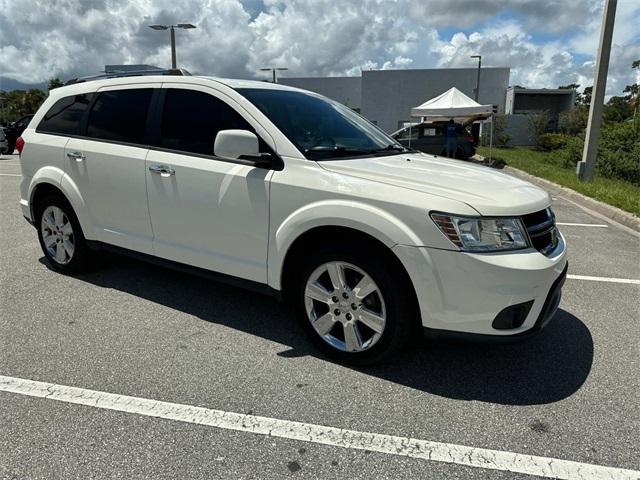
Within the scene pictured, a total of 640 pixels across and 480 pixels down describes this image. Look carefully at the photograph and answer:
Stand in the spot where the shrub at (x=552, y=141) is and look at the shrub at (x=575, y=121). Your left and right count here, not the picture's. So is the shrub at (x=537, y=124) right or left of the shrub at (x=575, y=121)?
left

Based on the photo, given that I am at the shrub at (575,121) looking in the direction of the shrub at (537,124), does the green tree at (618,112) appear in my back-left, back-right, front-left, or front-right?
back-right

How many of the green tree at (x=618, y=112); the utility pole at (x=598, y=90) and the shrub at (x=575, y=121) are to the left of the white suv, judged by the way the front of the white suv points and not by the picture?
3

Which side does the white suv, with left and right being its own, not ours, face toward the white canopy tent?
left

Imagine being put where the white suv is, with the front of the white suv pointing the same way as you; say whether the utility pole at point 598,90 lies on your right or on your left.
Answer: on your left

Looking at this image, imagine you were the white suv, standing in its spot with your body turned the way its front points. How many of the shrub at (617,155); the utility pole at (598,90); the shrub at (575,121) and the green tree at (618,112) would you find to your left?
4

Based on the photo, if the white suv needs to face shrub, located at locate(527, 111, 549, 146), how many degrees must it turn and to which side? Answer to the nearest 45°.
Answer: approximately 90° to its left

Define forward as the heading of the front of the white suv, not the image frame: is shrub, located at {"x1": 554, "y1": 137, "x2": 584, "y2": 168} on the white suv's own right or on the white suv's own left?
on the white suv's own left

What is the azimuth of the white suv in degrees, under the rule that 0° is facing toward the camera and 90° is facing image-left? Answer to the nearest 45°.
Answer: approximately 315°

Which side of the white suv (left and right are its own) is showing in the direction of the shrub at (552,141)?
left

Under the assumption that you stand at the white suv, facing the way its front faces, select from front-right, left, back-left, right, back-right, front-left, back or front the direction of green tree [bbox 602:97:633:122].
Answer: left
